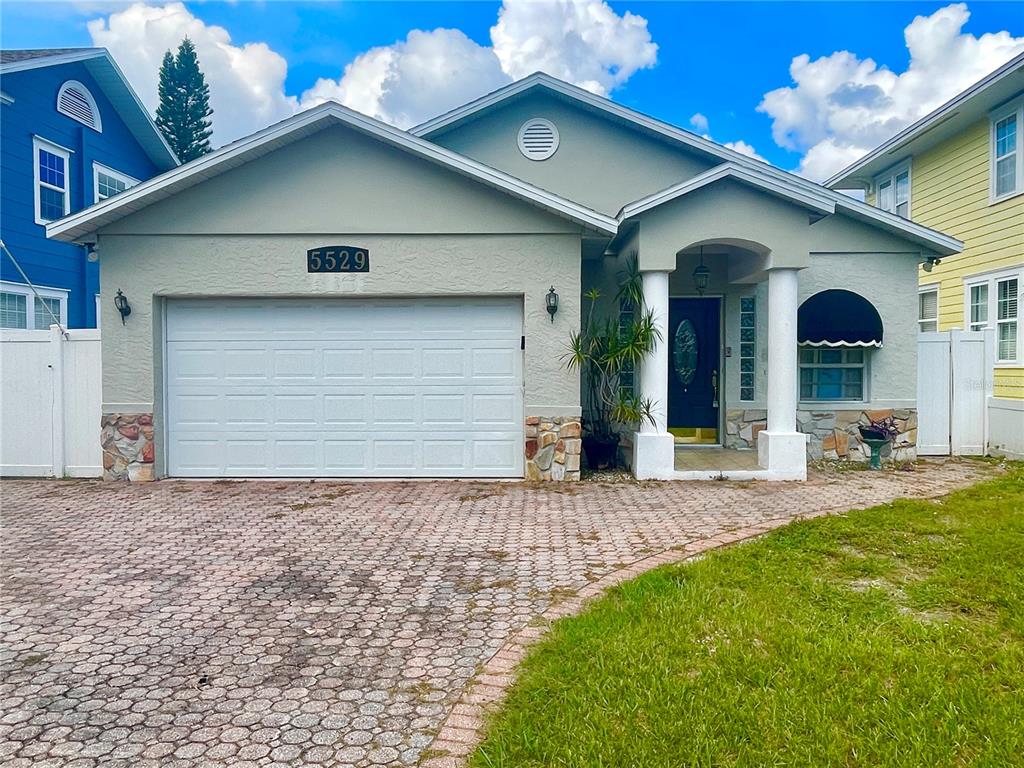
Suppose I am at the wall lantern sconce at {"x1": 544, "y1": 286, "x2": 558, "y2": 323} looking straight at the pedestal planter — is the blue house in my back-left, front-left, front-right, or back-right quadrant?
back-left

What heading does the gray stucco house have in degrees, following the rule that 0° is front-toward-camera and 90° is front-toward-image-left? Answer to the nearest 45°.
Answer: approximately 0°

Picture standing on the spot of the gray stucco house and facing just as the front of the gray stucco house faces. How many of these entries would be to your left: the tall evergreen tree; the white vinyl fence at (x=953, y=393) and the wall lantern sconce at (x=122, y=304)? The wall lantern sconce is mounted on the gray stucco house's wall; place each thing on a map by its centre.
1

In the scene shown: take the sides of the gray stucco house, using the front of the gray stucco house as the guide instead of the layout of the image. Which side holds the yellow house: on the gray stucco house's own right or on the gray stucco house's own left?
on the gray stucco house's own left

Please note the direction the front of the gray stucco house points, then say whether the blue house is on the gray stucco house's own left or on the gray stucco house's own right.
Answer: on the gray stucco house's own right

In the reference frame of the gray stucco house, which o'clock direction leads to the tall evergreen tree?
The tall evergreen tree is roughly at 5 o'clock from the gray stucco house.

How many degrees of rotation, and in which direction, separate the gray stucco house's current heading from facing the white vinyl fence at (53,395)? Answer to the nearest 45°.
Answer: approximately 90° to its right
